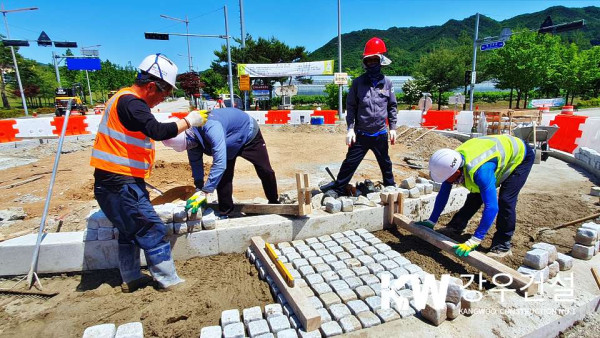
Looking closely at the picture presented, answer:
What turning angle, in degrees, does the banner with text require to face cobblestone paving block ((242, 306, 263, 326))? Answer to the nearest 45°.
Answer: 0° — it already faces it

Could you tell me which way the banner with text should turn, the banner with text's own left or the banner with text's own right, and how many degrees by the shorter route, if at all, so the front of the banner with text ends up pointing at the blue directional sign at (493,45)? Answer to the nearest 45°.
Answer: approximately 45° to the banner with text's own left

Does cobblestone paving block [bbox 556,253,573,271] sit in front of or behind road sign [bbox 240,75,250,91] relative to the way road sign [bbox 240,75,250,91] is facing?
in front

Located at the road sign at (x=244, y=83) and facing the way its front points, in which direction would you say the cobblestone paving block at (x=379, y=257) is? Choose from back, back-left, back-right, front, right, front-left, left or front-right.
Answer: front

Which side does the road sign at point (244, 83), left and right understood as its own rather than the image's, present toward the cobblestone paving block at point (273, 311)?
front

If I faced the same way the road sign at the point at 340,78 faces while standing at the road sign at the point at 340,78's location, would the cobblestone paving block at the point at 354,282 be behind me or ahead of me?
ahead

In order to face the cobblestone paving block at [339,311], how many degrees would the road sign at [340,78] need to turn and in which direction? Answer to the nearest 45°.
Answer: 0° — it already faces it

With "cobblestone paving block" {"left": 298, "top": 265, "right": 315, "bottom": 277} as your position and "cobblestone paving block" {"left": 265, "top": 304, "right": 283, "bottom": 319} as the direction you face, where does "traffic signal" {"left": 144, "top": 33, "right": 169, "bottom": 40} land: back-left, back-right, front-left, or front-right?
back-right

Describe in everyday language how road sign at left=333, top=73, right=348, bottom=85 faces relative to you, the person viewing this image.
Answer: facing the viewer

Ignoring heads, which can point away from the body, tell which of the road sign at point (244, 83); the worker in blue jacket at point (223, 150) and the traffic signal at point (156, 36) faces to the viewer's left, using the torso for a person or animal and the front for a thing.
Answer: the worker in blue jacket

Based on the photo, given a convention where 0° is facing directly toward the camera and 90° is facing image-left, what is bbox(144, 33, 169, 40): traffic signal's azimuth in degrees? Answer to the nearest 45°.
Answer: approximately 0°

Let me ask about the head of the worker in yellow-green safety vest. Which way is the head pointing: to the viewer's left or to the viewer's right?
to the viewer's left

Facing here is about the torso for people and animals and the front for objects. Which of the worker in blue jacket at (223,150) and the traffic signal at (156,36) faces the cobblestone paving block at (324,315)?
the traffic signal

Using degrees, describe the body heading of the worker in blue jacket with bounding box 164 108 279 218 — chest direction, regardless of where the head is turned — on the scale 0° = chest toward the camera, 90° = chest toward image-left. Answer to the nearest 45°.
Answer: approximately 90°
